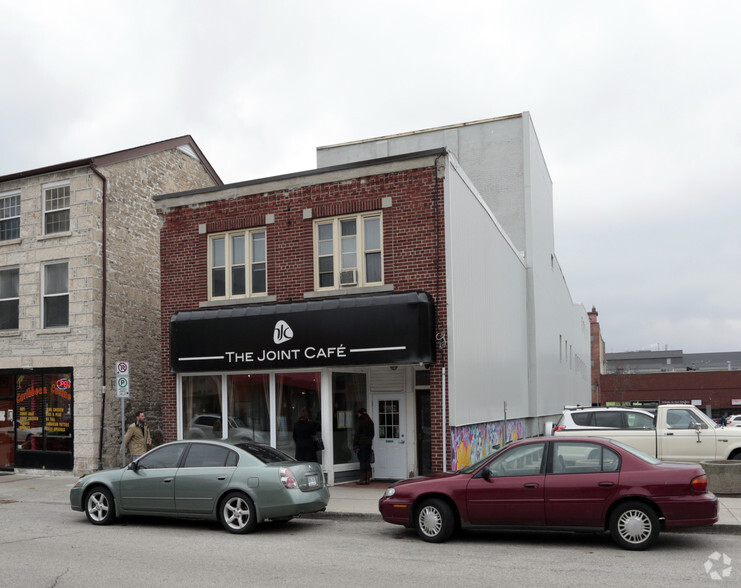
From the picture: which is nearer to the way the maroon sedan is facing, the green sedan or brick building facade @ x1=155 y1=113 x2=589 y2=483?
the green sedan

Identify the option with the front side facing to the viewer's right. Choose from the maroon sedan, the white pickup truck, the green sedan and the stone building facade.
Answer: the white pickup truck

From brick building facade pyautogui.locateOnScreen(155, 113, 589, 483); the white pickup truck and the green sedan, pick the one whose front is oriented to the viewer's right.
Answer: the white pickup truck

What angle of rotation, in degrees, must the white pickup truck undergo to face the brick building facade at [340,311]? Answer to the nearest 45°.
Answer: approximately 180°

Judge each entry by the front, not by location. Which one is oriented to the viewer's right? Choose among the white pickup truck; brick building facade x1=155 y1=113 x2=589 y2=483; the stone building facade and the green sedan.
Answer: the white pickup truck

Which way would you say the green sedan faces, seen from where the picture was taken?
facing away from the viewer and to the left of the viewer

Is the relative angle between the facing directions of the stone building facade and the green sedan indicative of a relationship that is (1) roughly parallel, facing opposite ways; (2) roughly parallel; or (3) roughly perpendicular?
roughly perpendicular

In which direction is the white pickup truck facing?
to the viewer's right

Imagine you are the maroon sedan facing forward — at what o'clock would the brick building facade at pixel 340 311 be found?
The brick building facade is roughly at 2 o'clock from the maroon sedan.

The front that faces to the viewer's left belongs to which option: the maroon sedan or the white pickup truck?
the maroon sedan

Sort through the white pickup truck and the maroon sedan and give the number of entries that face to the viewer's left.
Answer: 1

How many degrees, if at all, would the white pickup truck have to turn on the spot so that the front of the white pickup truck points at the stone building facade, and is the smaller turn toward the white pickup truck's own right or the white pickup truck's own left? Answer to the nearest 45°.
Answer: approximately 180°

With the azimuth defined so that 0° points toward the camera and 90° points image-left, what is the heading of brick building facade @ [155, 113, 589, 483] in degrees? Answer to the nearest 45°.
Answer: approximately 45°

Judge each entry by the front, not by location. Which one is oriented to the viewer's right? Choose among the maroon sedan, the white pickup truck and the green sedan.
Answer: the white pickup truck

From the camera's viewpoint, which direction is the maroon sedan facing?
to the viewer's left

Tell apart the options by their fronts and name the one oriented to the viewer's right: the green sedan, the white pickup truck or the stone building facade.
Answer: the white pickup truck
